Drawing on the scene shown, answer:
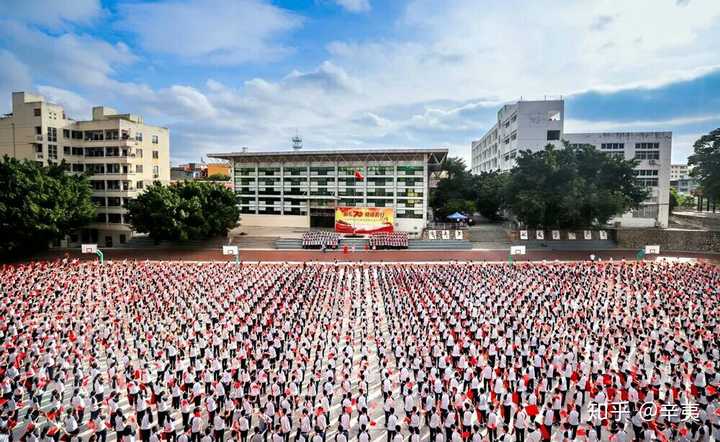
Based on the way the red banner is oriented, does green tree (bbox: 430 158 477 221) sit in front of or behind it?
behind

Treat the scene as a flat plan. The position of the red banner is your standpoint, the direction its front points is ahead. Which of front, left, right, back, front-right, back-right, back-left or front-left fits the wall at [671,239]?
left

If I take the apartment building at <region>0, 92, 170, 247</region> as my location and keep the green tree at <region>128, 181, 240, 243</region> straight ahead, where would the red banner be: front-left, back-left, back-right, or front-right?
front-left

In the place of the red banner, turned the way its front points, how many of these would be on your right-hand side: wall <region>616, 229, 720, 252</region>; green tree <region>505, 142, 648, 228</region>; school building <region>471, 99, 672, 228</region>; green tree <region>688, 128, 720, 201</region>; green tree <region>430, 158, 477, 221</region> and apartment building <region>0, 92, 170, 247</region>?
1

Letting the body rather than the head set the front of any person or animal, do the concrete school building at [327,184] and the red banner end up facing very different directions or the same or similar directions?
same or similar directions

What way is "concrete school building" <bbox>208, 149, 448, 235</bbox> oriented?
toward the camera

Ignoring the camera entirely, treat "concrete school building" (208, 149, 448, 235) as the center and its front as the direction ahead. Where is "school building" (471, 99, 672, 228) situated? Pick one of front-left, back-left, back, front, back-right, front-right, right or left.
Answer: left

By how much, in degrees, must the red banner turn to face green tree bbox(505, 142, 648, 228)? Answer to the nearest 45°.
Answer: approximately 90° to its left

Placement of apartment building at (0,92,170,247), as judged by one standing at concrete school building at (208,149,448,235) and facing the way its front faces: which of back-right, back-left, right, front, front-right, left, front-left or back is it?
right

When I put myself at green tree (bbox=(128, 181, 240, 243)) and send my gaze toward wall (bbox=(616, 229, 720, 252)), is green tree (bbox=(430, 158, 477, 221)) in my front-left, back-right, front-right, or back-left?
front-left

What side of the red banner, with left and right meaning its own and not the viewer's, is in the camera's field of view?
front

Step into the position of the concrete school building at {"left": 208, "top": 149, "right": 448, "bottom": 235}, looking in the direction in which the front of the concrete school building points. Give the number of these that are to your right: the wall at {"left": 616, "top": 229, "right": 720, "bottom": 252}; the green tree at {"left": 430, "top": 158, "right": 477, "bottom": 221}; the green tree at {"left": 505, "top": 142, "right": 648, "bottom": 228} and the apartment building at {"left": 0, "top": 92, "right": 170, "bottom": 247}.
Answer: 1

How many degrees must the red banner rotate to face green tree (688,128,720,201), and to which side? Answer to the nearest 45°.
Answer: approximately 90° to its left

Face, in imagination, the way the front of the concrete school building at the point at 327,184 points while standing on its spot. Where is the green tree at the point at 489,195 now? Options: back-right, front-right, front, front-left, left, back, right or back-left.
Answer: left

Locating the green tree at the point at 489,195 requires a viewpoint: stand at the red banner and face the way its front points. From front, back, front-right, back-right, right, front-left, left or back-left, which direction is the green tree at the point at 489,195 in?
back-left

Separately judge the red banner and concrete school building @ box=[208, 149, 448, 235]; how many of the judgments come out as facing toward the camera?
2
